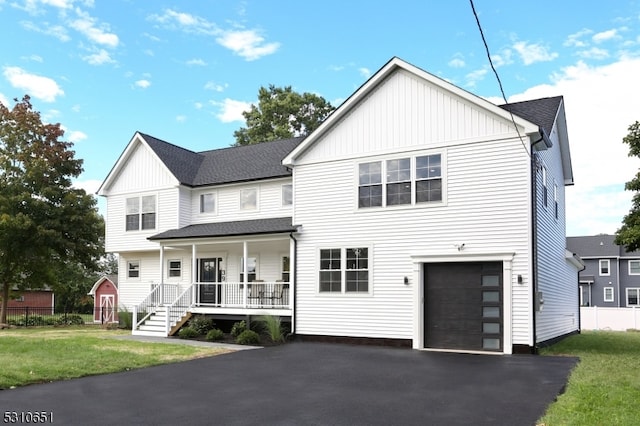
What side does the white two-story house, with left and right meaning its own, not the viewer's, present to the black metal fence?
right

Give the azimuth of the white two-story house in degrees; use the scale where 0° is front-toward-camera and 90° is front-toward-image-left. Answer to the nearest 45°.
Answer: approximately 45°

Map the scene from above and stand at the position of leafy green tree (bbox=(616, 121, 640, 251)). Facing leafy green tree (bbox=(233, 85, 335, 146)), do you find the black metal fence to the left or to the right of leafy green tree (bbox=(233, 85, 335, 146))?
left

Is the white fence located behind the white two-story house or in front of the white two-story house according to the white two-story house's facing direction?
behind
